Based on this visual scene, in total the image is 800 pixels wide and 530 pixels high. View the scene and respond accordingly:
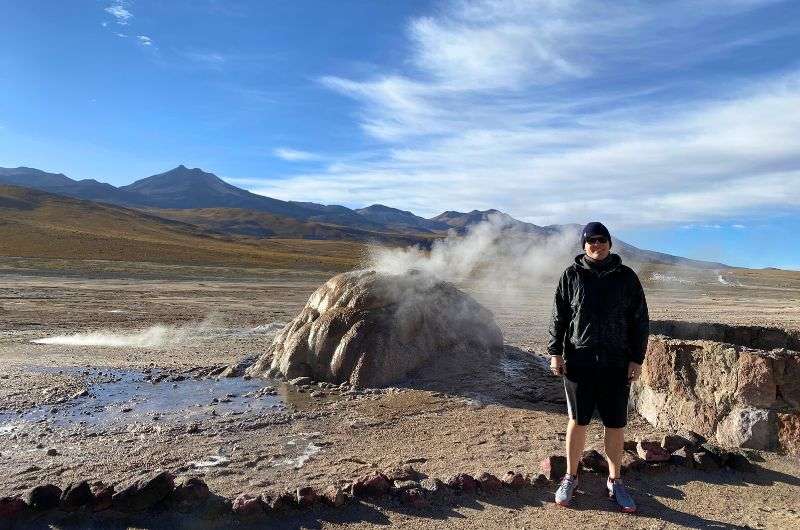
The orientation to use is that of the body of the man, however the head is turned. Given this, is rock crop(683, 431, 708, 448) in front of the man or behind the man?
behind

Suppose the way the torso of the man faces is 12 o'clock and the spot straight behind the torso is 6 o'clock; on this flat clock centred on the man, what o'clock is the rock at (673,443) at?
The rock is roughly at 7 o'clock from the man.

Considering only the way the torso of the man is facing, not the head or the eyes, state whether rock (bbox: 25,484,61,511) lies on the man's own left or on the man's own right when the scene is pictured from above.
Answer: on the man's own right

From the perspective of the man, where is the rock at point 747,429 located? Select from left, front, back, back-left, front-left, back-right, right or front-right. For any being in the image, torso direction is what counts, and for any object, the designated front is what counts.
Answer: back-left

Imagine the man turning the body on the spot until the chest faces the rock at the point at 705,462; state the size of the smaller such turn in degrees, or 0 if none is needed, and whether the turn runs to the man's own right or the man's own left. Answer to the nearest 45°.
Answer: approximately 135° to the man's own left

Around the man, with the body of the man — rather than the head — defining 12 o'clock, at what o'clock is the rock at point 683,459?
The rock is roughly at 7 o'clock from the man.

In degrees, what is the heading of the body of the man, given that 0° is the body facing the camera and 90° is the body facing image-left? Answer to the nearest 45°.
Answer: approximately 0°

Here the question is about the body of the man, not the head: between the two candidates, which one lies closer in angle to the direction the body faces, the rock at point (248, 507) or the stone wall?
the rock
